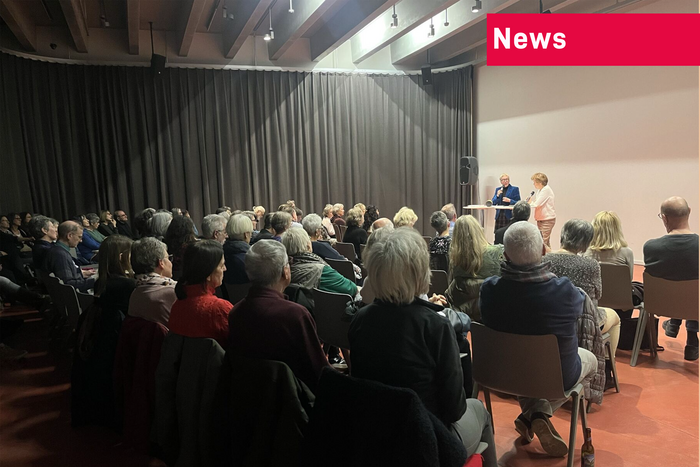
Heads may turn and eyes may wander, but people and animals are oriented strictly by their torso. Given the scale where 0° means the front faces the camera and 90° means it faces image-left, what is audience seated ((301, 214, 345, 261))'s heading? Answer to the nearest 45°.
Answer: approximately 225°

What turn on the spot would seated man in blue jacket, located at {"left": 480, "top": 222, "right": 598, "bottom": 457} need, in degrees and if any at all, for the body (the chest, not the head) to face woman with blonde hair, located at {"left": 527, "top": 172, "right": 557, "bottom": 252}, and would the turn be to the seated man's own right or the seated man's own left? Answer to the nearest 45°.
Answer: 0° — they already face them

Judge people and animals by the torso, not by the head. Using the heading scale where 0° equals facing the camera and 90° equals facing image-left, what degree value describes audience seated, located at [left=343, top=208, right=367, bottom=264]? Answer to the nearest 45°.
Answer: approximately 225°

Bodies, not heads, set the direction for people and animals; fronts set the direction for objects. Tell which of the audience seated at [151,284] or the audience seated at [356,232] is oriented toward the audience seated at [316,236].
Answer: the audience seated at [151,284]

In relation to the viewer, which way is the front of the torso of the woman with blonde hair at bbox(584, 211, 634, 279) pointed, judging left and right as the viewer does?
facing away from the viewer

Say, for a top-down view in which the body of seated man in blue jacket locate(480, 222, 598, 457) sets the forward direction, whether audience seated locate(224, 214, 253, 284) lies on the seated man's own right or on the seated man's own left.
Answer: on the seated man's own left

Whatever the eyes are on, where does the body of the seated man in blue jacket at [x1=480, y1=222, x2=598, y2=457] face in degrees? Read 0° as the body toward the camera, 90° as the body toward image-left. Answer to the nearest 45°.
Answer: approximately 180°

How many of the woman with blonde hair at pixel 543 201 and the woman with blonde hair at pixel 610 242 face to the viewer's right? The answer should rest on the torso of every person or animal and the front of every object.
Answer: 0

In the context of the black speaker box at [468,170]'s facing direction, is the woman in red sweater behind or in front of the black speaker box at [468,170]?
in front

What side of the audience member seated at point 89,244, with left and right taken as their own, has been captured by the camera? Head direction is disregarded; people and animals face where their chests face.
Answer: right

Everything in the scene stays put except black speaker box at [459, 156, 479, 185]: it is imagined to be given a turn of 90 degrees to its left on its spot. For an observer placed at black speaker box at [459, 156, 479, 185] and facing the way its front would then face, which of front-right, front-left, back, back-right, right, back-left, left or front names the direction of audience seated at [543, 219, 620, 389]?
front-right

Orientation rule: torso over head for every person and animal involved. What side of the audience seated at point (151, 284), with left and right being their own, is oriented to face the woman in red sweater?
right

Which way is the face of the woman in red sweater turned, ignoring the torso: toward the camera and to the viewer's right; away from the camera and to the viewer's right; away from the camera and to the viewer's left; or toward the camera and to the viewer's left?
away from the camera and to the viewer's right

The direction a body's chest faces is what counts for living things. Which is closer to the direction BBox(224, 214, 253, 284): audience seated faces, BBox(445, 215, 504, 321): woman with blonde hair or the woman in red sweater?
the woman with blonde hair

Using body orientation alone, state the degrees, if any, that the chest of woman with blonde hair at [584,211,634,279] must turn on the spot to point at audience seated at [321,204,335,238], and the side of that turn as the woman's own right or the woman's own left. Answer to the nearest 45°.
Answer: approximately 45° to the woman's own left

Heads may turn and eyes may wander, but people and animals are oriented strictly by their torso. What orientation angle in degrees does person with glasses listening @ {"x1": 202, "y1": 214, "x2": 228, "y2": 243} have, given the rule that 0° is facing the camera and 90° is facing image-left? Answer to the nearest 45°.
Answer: approximately 225°

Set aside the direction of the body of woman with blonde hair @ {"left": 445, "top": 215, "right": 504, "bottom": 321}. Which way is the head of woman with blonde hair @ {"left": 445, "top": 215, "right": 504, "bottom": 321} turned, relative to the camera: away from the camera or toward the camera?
away from the camera

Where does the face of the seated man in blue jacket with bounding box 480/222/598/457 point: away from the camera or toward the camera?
away from the camera
